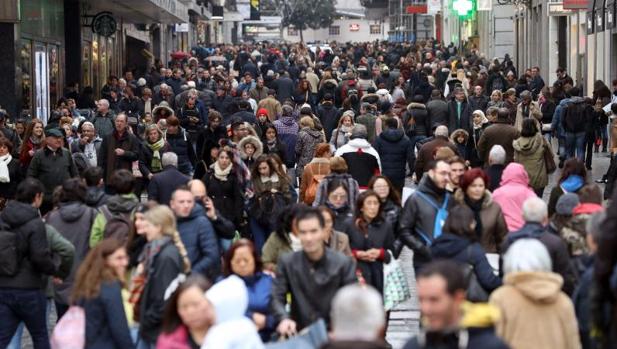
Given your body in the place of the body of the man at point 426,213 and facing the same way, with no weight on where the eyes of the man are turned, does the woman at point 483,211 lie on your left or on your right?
on your left

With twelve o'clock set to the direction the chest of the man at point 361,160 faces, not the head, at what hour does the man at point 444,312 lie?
the man at point 444,312 is roughly at 6 o'clock from the man at point 361,160.

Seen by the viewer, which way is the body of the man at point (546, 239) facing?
away from the camera

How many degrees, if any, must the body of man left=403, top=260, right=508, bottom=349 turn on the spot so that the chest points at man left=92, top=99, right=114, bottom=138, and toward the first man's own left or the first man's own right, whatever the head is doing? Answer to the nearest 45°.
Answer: approximately 135° to the first man's own right

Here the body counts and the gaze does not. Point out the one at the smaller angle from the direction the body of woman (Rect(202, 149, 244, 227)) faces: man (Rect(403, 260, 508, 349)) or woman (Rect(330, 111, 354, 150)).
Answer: the man

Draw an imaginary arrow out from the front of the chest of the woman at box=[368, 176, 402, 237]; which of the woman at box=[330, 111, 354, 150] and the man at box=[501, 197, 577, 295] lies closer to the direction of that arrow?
the man

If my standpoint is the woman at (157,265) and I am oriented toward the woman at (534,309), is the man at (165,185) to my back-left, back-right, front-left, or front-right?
back-left

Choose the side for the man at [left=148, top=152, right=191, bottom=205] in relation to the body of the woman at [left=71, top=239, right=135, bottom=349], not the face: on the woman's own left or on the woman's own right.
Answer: on the woman's own left

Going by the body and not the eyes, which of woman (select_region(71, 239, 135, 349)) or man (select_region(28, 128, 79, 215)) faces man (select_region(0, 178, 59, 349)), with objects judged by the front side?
man (select_region(28, 128, 79, 215))

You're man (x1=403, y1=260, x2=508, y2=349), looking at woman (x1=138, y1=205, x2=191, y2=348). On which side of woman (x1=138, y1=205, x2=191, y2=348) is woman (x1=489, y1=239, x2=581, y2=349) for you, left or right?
right

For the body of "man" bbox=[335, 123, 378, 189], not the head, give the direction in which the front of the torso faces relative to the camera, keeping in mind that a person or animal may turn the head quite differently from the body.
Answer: away from the camera

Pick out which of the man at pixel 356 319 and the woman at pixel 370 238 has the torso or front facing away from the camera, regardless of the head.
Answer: the man

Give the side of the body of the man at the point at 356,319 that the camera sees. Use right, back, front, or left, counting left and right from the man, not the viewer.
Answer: back
